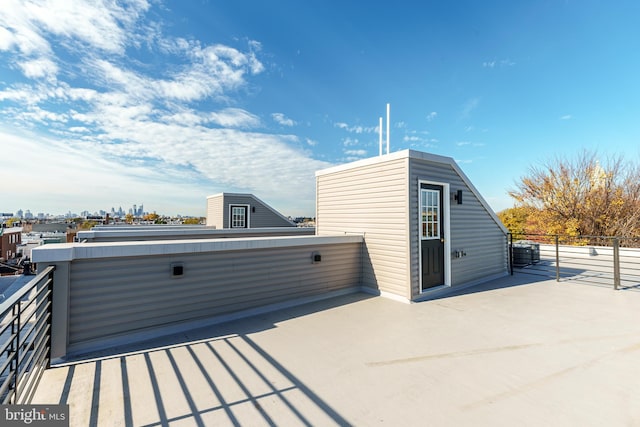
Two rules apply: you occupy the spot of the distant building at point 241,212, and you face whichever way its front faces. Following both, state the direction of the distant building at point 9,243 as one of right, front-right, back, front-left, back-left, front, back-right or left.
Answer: back-right

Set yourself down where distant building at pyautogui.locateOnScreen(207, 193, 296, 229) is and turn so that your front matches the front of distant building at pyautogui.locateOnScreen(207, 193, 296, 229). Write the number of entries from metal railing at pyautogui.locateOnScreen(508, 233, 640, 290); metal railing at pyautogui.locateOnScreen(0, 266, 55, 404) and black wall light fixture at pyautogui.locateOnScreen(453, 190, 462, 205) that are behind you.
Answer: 0

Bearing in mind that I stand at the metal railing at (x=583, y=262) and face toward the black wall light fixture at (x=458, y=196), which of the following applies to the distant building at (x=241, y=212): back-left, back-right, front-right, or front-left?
front-right

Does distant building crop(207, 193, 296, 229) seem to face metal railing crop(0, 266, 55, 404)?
yes

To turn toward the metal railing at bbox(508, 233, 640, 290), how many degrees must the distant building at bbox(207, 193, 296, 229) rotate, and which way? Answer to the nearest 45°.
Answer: approximately 45° to its left

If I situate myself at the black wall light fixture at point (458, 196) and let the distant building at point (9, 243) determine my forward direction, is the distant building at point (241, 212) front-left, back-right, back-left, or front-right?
front-right

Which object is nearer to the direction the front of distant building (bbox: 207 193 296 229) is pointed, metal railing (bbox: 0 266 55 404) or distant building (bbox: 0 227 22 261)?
the metal railing

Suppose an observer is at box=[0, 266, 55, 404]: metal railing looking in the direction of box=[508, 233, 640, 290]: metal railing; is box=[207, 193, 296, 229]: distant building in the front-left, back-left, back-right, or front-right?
front-left

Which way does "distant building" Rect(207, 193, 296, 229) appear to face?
toward the camera

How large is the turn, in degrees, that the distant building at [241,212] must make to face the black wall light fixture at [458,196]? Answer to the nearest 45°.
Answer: approximately 45° to its left

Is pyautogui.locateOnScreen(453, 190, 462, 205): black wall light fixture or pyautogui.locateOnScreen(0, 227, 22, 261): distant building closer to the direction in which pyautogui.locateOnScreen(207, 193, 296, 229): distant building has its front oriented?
the black wall light fixture
